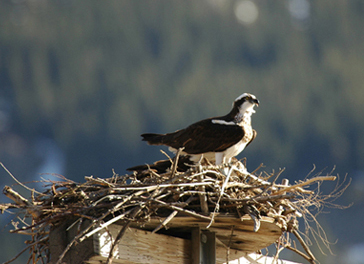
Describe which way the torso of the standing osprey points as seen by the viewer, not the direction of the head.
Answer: to the viewer's right
